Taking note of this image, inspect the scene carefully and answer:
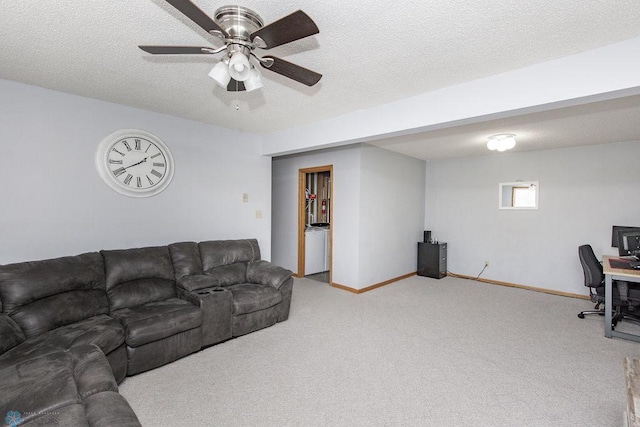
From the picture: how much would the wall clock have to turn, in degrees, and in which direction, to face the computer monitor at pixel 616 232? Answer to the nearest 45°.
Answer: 0° — it already faces it

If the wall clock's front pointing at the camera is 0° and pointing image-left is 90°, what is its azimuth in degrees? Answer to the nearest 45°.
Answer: approximately 315°

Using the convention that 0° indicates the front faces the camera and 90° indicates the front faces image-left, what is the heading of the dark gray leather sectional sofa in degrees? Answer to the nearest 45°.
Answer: approximately 315°
